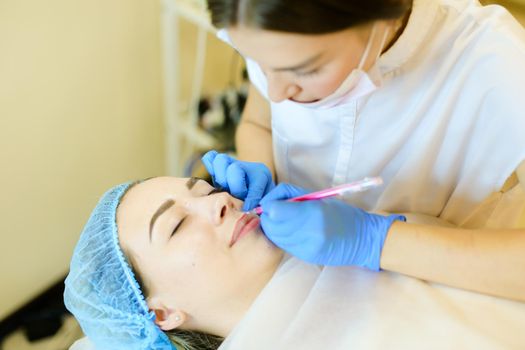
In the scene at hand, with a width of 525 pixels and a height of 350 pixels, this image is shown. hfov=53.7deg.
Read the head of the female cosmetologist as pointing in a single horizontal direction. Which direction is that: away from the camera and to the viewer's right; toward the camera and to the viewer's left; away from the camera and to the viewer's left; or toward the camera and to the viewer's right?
toward the camera and to the viewer's left

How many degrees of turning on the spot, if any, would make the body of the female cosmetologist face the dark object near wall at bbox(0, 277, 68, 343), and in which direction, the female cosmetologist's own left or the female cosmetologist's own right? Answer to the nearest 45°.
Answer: approximately 45° to the female cosmetologist's own right

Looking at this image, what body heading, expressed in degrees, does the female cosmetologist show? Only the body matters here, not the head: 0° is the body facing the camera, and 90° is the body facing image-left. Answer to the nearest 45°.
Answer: approximately 45°
